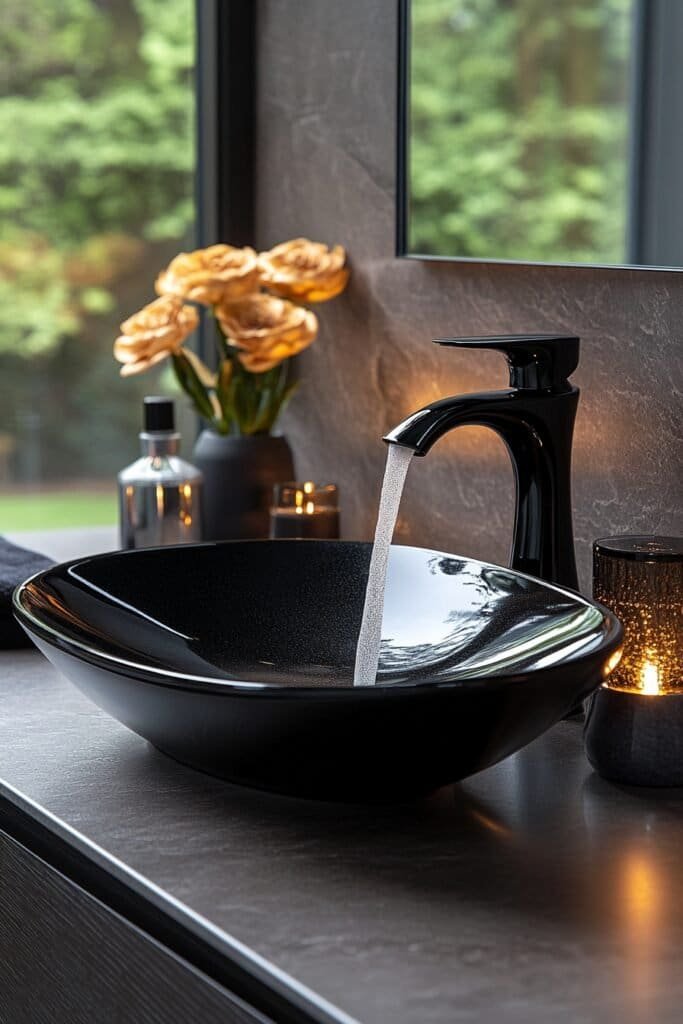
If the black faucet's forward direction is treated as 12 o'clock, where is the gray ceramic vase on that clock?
The gray ceramic vase is roughly at 2 o'clock from the black faucet.

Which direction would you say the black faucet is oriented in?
to the viewer's left

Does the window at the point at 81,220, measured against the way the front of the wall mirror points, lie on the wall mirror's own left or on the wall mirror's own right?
on the wall mirror's own right

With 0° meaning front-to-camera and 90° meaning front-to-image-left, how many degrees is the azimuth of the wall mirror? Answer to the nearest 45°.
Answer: approximately 45°
